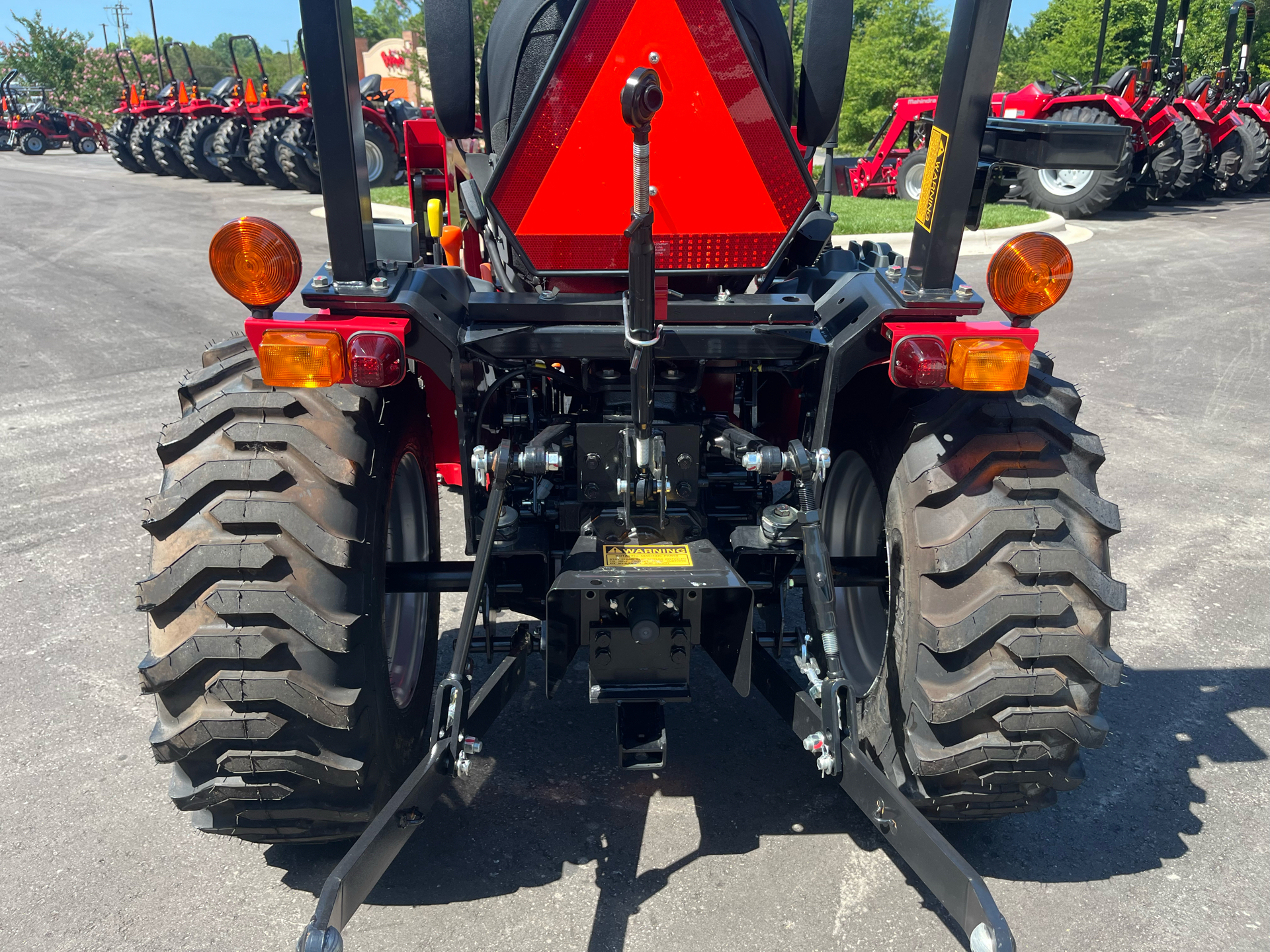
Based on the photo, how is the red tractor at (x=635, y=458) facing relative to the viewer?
away from the camera

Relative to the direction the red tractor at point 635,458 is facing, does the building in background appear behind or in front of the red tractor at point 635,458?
in front

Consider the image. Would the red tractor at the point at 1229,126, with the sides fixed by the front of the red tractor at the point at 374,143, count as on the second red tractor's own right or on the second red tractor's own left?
on the second red tractor's own right

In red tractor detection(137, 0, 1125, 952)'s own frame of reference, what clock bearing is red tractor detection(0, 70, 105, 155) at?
red tractor detection(0, 70, 105, 155) is roughly at 11 o'clock from red tractor detection(137, 0, 1125, 952).

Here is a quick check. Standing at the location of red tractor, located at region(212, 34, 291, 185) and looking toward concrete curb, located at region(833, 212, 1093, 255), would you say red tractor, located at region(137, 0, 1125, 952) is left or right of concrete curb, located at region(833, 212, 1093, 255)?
right

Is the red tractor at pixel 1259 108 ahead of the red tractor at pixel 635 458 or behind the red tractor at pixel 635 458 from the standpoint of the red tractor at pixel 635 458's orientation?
ahead
